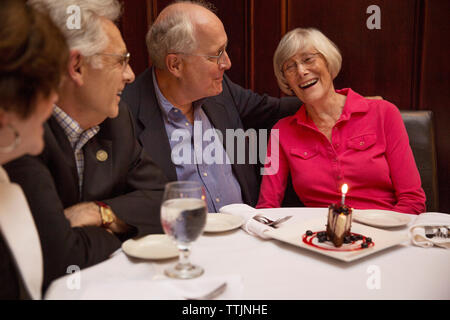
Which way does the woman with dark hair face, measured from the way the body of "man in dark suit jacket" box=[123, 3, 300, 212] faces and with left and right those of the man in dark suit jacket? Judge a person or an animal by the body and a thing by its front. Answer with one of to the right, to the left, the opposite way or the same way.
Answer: to the left

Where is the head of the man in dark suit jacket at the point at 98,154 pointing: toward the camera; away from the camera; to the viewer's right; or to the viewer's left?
to the viewer's right

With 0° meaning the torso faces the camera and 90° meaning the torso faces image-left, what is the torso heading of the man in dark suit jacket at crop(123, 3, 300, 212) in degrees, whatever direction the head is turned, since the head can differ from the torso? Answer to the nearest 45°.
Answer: approximately 315°

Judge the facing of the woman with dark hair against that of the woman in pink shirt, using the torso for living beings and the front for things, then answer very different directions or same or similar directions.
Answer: very different directions

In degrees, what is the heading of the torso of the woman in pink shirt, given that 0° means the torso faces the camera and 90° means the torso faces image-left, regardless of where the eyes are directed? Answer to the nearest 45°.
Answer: approximately 0°
